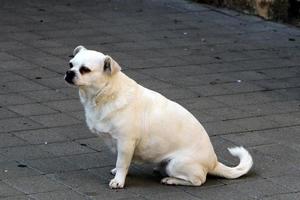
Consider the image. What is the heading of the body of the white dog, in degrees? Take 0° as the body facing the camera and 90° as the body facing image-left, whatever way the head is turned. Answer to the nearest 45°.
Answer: approximately 90°
